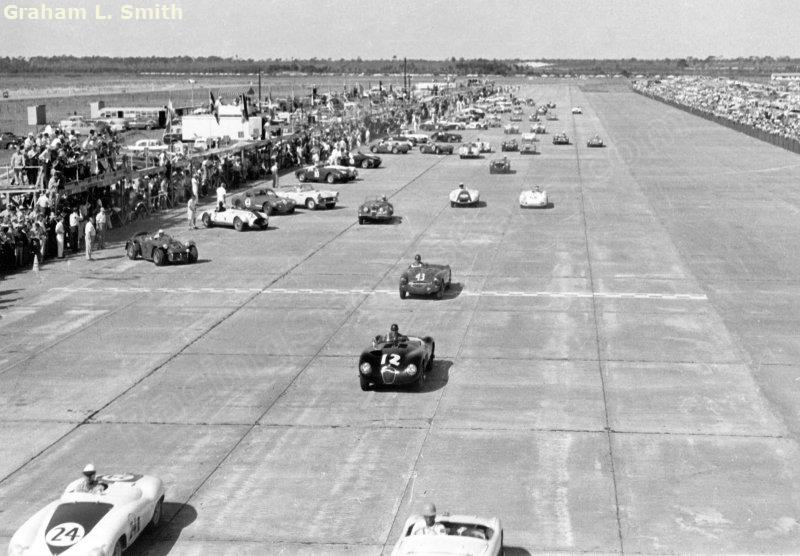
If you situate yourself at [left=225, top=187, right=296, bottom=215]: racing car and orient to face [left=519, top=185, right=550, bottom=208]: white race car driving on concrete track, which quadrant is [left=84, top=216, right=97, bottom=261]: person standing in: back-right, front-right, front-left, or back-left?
back-right

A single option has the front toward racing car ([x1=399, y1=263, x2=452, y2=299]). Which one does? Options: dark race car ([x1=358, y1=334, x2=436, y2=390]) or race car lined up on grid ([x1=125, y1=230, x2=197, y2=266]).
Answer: the race car lined up on grid

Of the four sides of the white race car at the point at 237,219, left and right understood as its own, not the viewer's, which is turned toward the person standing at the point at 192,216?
back

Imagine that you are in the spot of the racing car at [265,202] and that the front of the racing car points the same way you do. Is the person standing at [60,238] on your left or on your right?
on your right

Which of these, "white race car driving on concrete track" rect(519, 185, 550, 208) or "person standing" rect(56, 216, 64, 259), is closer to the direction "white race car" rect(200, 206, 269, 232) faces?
the white race car driving on concrete track

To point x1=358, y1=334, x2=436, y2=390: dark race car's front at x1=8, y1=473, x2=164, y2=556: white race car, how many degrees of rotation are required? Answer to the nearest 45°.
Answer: approximately 45° to its right

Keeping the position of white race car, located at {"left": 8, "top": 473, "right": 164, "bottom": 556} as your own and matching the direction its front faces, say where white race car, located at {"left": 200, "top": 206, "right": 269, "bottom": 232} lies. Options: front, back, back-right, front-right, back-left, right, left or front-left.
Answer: back-right

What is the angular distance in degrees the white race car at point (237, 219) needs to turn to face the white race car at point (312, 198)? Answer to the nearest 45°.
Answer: approximately 90° to its left

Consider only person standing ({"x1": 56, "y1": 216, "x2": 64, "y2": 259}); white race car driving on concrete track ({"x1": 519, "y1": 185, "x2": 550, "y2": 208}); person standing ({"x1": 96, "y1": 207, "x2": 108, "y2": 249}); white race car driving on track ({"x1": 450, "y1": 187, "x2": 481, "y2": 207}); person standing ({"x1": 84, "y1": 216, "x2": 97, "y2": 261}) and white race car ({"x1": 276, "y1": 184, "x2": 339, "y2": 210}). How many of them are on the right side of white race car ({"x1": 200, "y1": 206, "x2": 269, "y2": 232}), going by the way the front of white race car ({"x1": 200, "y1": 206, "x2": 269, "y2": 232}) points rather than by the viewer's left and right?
3

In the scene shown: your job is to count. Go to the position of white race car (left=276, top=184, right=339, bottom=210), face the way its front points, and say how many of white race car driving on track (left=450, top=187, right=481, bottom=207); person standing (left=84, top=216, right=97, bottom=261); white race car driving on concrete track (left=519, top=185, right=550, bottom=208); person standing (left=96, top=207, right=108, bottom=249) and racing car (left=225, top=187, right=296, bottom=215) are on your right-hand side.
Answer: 3

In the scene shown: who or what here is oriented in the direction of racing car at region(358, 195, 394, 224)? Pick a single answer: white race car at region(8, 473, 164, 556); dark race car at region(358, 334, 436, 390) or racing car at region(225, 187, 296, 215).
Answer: racing car at region(225, 187, 296, 215)

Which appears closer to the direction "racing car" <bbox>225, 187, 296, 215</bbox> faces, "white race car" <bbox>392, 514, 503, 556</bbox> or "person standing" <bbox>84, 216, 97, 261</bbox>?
the white race car
